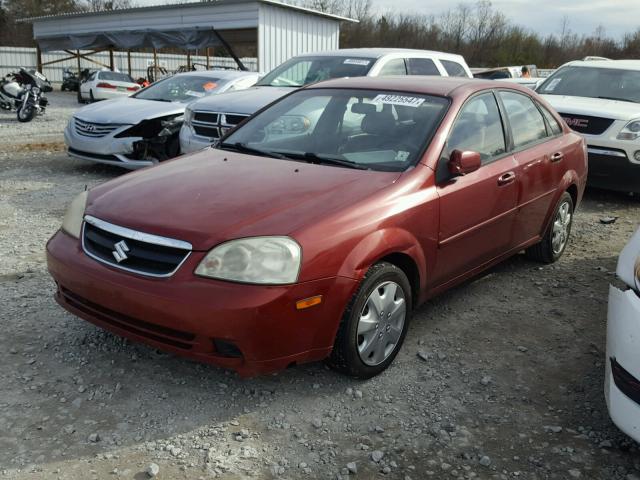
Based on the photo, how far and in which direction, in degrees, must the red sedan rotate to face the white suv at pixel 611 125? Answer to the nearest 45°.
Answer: approximately 180°

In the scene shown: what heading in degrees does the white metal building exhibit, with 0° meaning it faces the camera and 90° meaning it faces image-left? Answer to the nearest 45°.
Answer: approximately 45°

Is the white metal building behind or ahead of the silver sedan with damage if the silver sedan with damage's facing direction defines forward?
behind

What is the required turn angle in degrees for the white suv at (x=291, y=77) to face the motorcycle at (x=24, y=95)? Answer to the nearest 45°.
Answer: approximately 90° to its right

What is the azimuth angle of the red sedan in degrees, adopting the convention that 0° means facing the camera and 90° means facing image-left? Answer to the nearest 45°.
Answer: approximately 45°

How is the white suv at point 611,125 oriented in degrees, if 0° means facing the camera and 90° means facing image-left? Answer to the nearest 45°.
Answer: approximately 45°

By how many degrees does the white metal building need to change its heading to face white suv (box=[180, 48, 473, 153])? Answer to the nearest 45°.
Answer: approximately 45° to its left

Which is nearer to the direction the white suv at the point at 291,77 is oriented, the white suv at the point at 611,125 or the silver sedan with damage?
the silver sedan with damage

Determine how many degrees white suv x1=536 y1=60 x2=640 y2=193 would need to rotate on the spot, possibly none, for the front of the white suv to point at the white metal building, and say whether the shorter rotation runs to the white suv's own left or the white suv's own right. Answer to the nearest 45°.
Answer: approximately 90° to the white suv's own right

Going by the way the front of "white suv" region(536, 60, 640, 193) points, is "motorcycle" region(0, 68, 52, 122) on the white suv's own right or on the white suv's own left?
on the white suv's own right
